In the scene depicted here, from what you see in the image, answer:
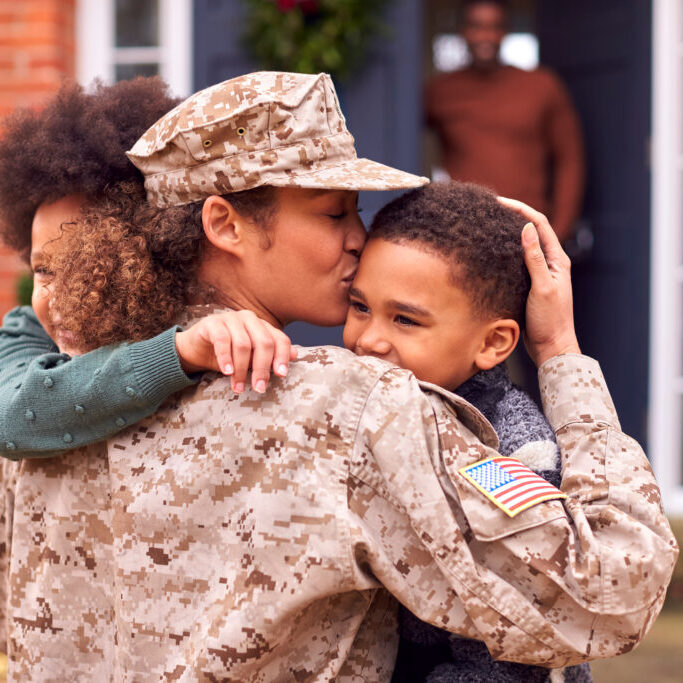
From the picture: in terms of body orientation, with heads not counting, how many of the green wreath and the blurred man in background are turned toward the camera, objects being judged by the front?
2

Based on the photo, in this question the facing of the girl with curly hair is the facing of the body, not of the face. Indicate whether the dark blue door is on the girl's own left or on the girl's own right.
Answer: on the girl's own left

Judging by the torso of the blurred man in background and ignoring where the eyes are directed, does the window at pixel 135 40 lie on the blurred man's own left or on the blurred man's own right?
on the blurred man's own right

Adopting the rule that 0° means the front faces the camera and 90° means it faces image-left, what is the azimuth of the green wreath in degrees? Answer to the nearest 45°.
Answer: approximately 0°

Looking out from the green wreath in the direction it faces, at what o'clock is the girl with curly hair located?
The girl with curly hair is roughly at 12 o'clock from the green wreath.

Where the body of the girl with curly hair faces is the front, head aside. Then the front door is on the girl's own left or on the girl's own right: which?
on the girl's own left

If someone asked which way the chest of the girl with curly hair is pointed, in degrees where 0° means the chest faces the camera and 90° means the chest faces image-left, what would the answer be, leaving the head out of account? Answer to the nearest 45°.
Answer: approximately 315°

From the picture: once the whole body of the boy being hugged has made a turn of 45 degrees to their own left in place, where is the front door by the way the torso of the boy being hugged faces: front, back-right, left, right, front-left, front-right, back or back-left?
back
